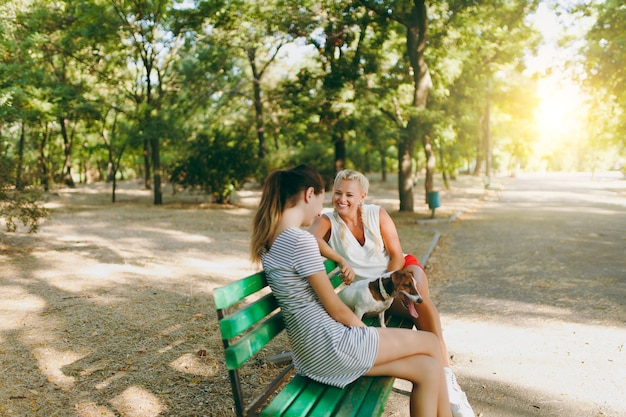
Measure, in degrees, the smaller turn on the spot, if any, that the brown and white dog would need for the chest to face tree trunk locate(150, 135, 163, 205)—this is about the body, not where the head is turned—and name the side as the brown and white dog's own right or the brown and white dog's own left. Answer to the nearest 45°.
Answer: approximately 135° to the brown and white dog's own left

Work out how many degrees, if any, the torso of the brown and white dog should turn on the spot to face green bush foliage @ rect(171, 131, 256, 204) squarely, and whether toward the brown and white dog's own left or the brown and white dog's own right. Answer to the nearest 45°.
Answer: approximately 90° to the brown and white dog's own left

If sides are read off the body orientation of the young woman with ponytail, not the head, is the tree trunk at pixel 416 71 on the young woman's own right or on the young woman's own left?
on the young woman's own left

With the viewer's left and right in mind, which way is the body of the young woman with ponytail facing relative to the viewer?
facing to the right of the viewer

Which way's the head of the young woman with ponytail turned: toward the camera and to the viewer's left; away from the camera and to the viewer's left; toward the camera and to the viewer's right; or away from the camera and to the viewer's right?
away from the camera and to the viewer's right

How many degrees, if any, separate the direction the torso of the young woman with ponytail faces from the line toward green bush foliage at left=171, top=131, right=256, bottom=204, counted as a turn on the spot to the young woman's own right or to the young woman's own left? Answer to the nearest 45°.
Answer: approximately 90° to the young woman's own left

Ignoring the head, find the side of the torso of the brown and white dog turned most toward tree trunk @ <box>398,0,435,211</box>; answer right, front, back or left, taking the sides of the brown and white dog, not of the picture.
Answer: left

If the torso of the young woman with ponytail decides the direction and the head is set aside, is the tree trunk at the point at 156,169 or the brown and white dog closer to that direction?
the brown and white dog

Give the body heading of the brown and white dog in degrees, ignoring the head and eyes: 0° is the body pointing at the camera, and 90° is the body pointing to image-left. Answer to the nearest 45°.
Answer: approximately 270°
